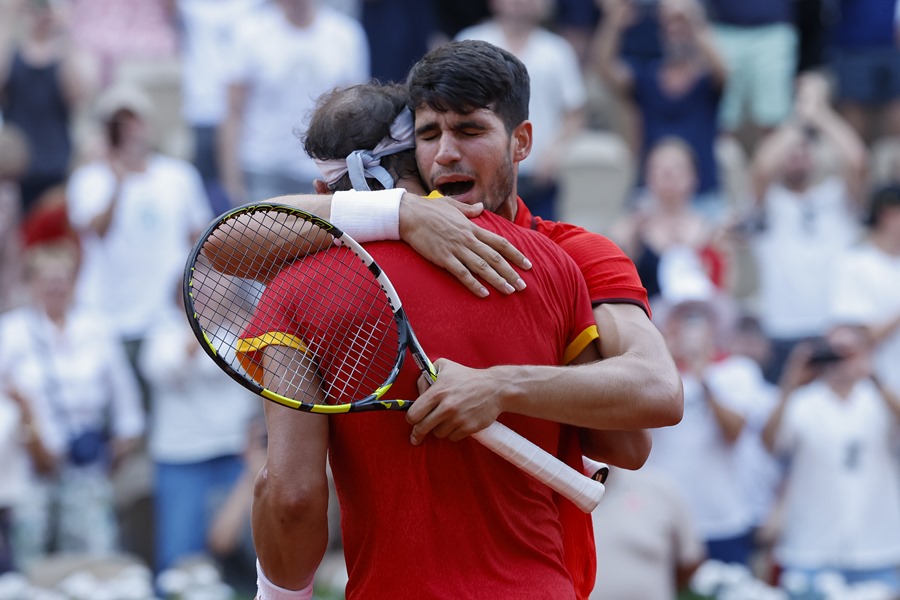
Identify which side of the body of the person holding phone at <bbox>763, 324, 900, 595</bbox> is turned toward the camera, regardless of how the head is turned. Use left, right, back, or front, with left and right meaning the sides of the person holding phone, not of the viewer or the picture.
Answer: front

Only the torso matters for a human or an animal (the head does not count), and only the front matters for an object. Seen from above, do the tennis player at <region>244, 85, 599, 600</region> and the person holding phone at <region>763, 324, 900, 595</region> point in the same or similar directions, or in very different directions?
very different directions

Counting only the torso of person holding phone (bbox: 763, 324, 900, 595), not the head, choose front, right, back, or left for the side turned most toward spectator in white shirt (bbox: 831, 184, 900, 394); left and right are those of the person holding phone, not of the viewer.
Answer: back

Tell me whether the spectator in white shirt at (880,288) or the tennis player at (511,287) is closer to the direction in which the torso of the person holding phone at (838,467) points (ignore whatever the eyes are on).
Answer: the tennis player

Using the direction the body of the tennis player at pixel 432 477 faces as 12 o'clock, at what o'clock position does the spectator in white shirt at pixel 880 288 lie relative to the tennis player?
The spectator in white shirt is roughly at 1 o'clock from the tennis player.

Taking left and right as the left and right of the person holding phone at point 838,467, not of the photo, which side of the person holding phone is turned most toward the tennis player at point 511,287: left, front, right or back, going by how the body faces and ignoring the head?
front

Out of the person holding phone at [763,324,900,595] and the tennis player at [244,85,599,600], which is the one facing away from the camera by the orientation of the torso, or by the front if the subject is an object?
the tennis player

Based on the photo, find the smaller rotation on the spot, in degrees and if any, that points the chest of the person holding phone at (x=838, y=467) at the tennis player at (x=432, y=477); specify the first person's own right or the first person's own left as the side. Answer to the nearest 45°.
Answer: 0° — they already face them

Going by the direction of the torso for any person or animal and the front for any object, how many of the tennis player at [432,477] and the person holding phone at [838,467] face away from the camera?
1

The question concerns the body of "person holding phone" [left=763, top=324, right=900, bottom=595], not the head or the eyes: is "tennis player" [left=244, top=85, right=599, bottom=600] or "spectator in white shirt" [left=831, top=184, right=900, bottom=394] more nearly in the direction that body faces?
the tennis player

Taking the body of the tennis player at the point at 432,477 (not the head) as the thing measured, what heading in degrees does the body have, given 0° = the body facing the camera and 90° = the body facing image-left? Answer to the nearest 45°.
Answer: approximately 180°
